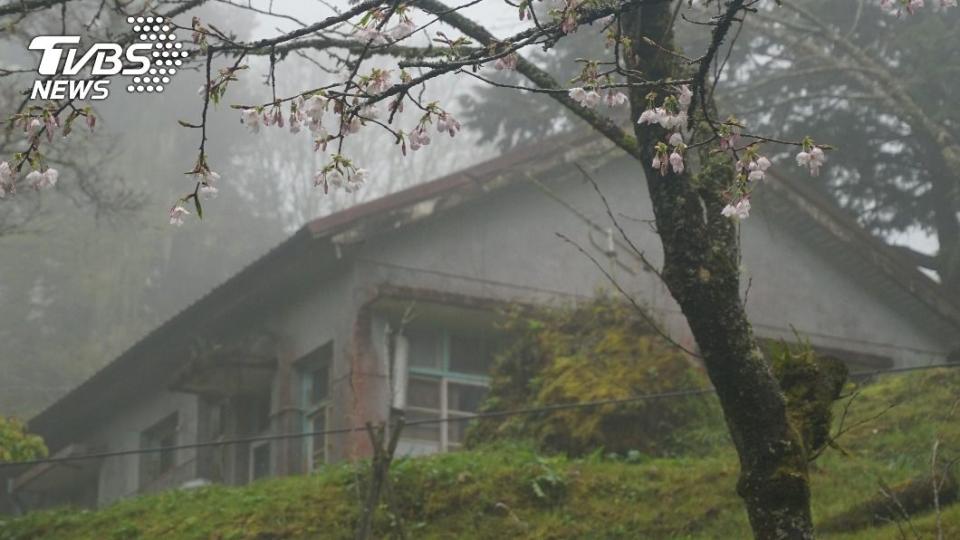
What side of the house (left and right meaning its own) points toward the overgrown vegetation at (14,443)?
front

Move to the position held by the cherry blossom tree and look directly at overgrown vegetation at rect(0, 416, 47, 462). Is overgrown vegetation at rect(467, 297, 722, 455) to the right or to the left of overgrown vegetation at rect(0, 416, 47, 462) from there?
right

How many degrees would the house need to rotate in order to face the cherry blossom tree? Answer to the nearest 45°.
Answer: approximately 45° to its left

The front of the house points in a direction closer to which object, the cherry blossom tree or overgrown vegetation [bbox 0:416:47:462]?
the overgrown vegetation

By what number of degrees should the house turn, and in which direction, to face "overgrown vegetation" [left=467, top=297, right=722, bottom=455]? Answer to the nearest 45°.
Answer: approximately 90° to its left

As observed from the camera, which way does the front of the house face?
facing the viewer and to the left of the viewer
